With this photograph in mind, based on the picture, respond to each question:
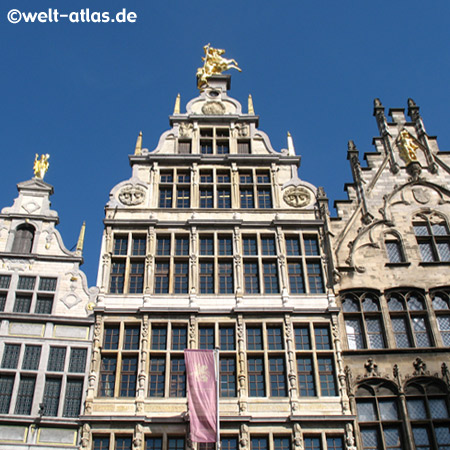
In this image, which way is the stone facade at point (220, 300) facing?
toward the camera

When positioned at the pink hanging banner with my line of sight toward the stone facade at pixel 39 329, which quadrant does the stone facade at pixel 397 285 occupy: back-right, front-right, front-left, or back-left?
back-right

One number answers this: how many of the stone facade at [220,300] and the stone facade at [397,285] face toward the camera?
2

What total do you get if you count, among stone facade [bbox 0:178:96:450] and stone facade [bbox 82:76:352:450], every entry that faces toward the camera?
2

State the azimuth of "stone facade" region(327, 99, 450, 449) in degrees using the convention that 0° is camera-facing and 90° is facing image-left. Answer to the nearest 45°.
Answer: approximately 0°

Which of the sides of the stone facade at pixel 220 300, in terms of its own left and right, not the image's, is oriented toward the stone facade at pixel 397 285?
left

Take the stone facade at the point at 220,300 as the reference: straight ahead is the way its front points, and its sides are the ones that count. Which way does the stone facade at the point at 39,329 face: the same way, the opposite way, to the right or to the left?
the same way

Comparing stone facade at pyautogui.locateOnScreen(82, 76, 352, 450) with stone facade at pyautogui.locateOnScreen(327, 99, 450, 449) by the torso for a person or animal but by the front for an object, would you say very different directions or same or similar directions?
same or similar directions

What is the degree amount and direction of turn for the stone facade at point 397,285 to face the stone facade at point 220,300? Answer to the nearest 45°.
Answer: approximately 90° to its right

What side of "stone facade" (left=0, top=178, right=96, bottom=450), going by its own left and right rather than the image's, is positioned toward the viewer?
front

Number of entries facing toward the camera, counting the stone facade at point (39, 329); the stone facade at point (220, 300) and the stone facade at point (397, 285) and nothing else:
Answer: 3

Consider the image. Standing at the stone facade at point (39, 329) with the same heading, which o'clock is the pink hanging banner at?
The pink hanging banner is roughly at 10 o'clock from the stone facade.

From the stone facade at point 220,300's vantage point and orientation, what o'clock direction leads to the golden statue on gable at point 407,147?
The golden statue on gable is roughly at 9 o'clock from the stone facade.

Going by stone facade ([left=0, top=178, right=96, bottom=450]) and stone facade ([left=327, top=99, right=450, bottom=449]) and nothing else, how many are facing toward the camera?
2
